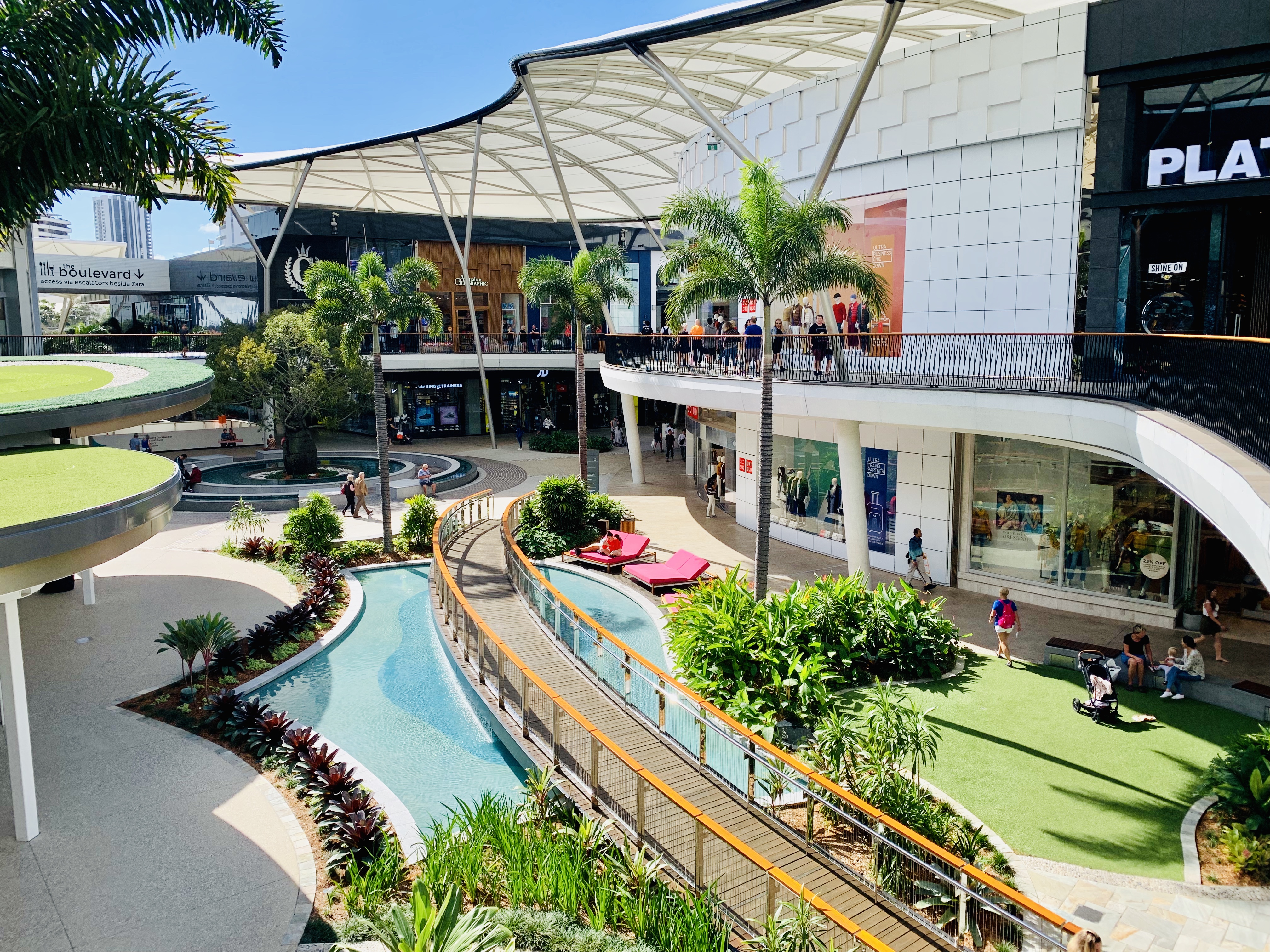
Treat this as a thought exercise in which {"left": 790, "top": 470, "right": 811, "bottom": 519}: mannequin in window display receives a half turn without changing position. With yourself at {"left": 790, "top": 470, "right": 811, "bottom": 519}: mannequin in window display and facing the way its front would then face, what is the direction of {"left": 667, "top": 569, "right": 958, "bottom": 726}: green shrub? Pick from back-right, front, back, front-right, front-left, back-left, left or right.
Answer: back-right

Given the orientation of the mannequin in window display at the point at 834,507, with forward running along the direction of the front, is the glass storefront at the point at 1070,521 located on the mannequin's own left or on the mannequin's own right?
on the mannequin's own left

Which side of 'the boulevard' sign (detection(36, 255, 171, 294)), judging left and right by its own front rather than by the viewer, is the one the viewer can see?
front

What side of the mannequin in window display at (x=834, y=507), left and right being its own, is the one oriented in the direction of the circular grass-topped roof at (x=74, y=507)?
front

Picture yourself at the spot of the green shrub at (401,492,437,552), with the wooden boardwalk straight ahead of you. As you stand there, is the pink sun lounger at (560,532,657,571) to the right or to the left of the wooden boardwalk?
left

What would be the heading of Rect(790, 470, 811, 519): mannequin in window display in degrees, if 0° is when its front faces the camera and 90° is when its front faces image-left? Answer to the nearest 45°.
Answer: approximately 45°

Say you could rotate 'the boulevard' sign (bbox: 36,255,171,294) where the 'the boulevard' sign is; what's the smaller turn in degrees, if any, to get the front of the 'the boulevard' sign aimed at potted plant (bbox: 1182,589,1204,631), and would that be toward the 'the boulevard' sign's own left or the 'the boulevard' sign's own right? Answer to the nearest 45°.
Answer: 0° — it already faces it

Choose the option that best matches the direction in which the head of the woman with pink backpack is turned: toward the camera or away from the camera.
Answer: away from the camera
